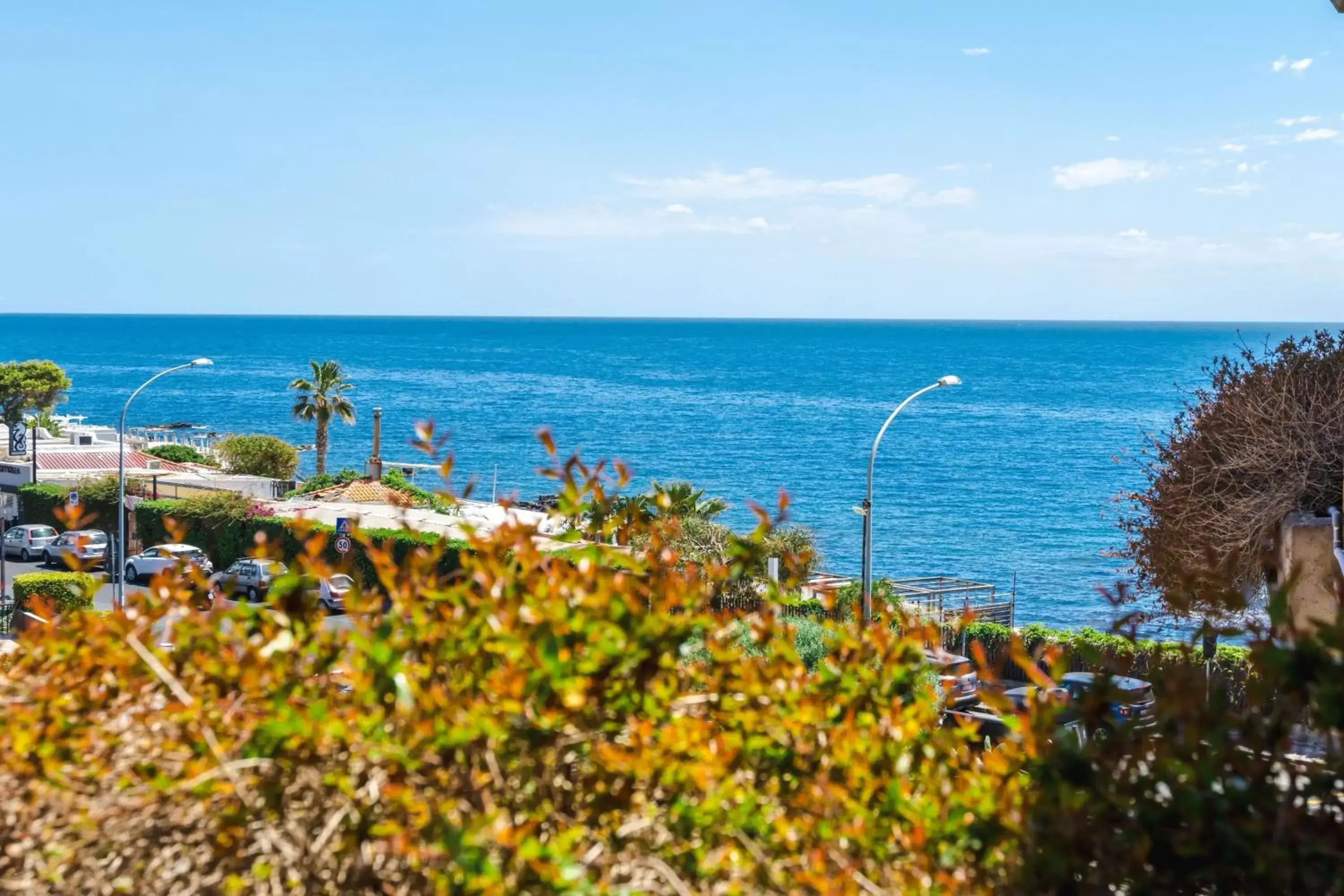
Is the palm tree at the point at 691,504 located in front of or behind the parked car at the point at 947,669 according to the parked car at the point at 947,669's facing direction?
in front

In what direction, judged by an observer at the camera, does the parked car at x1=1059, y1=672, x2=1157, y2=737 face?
facing away from the viewer and to the left of the viewer

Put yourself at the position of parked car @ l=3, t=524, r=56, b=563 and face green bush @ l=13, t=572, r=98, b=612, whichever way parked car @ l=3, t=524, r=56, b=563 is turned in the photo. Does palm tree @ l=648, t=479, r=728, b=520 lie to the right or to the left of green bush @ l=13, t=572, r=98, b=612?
left

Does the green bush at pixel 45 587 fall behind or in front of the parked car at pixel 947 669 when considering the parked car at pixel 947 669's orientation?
in front

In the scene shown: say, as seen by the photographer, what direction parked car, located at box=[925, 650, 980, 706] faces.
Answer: facing away from the viewer and to the left of the viewer

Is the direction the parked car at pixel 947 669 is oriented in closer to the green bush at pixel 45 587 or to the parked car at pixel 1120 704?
the green bush

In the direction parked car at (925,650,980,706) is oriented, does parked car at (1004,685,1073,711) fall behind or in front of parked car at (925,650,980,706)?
behind

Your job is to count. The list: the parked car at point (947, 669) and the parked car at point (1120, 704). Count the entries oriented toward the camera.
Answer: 0

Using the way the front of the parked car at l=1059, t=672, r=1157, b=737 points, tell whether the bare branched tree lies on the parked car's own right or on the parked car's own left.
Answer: on the parked car's own right
